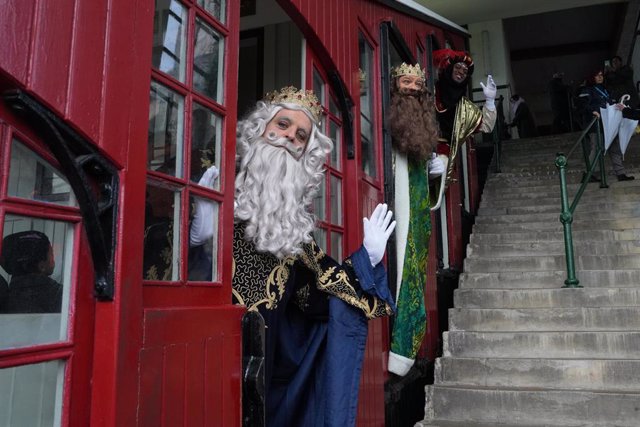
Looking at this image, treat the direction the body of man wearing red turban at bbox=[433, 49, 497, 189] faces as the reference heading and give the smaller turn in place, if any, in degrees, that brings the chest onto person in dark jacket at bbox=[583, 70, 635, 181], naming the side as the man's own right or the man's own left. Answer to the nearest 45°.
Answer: approximately 90° to the man's own left

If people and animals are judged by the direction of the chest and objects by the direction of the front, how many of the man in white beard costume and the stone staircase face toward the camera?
2

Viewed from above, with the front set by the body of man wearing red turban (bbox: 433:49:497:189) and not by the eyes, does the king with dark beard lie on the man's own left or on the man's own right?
on the man's own right

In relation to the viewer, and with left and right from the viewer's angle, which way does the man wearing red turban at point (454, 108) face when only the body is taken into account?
facing the viewer and to the right of the viewer

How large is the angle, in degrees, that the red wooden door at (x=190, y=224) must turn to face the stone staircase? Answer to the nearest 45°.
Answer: approximately 90° to its left

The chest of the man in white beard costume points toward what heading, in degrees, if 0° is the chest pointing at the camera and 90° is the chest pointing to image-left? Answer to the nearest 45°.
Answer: approximately 0°

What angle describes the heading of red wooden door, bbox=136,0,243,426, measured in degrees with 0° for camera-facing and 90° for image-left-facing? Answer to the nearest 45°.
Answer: approximately 315°

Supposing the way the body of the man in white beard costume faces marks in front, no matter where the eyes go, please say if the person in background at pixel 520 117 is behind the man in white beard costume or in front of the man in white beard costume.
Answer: behind

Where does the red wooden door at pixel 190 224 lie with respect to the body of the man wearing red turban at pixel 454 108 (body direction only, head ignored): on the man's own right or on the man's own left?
on the man's own right
